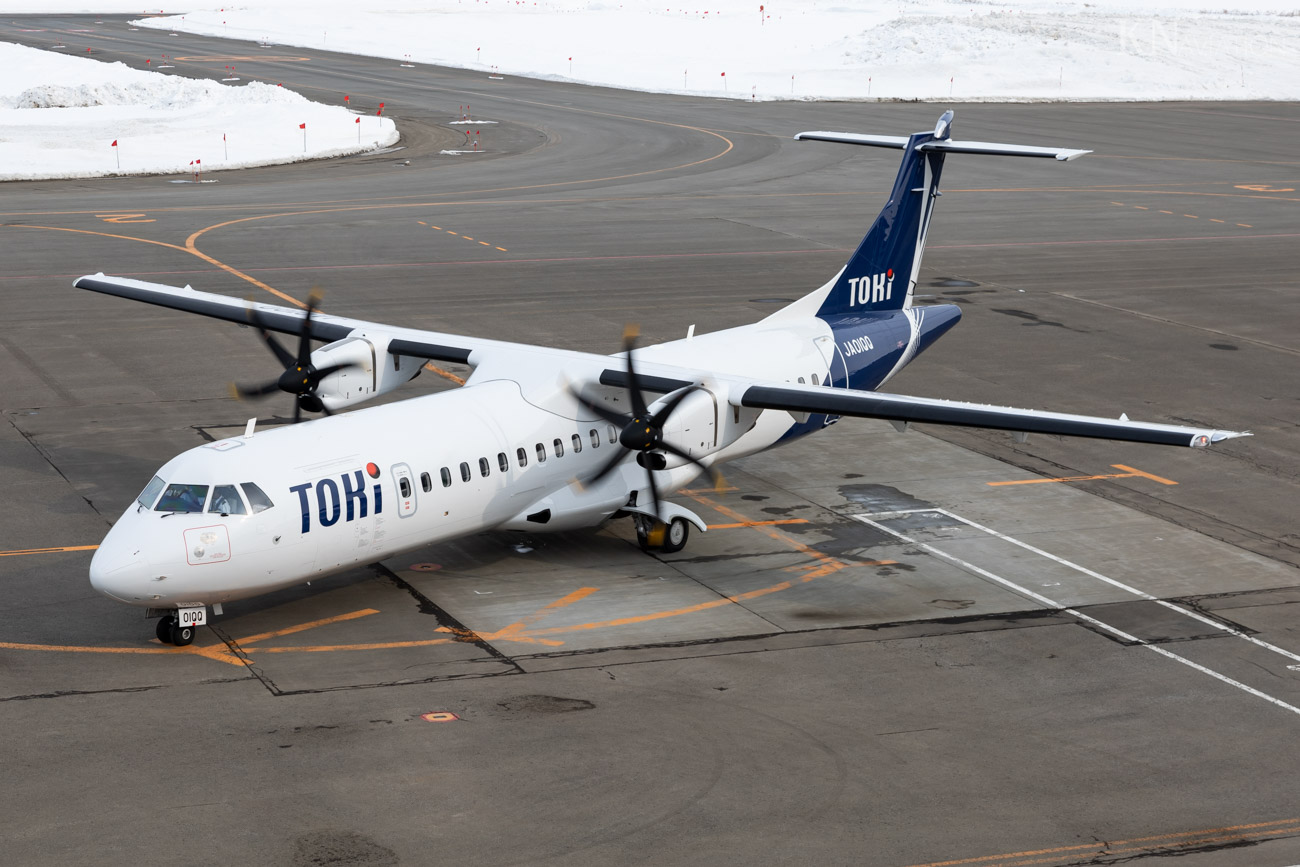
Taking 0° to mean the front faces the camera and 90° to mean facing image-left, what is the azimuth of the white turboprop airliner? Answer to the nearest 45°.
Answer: approximately 45°
